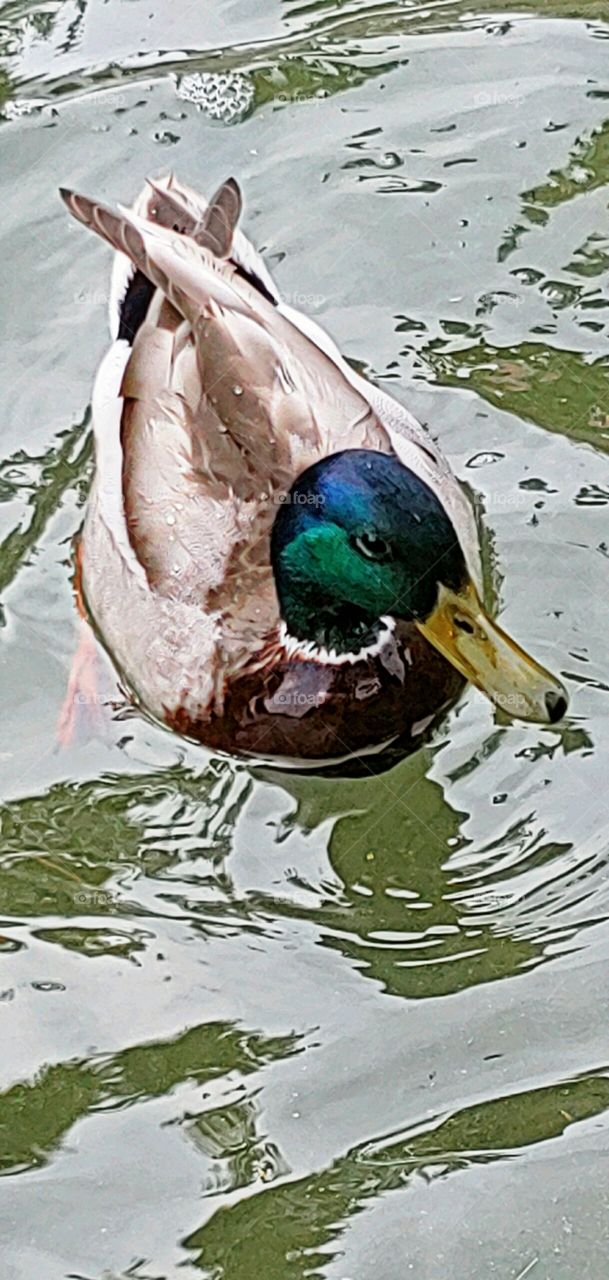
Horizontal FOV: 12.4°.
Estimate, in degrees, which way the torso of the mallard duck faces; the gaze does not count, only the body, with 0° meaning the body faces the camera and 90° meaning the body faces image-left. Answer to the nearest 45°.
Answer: approximately 0°
